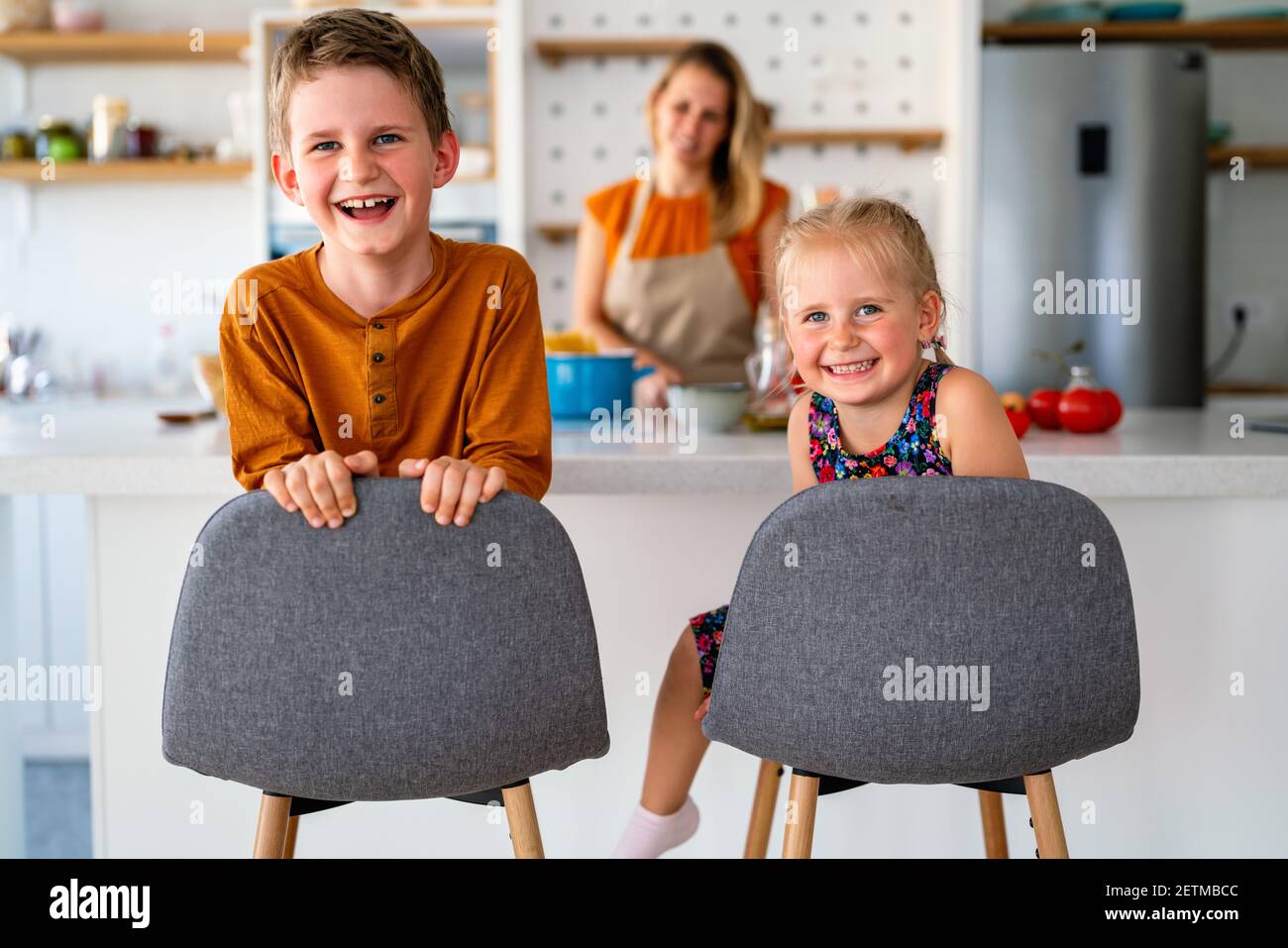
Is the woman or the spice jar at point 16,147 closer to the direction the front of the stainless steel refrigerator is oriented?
the woman

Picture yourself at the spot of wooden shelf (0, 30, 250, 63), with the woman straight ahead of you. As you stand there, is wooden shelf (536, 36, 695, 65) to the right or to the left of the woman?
left

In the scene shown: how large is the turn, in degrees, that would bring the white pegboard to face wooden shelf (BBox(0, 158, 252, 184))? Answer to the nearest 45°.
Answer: approximately 90° to its right

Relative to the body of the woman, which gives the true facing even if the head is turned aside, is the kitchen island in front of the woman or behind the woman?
in front

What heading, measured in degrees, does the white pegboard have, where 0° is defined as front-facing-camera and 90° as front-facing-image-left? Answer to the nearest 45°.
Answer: approximately 0°

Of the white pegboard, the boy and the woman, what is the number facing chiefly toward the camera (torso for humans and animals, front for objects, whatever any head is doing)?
3

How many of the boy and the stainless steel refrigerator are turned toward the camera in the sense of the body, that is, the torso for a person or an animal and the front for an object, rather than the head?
2

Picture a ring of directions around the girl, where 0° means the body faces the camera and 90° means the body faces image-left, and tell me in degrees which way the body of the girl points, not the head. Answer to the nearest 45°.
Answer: approximately 45°

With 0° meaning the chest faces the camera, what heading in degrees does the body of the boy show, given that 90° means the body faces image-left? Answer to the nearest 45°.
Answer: approximately 0°

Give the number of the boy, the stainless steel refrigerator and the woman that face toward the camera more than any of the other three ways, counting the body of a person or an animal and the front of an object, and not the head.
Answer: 3
